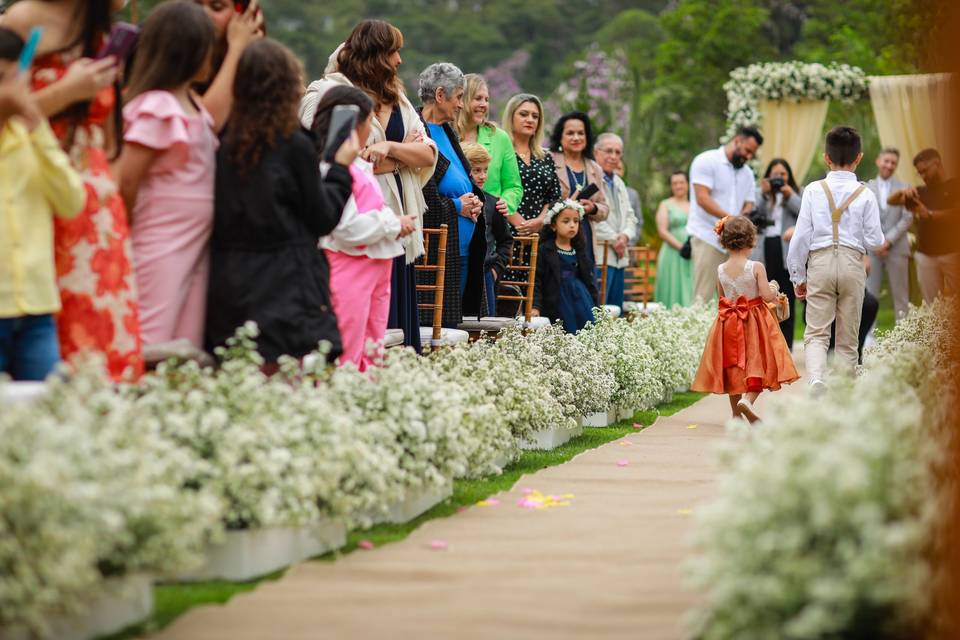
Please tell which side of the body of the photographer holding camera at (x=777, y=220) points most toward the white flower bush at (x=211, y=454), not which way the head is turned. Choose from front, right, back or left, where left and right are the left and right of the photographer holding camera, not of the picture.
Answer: front

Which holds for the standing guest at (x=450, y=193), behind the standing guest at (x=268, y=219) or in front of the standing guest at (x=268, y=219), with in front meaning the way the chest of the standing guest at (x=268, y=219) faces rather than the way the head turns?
in front

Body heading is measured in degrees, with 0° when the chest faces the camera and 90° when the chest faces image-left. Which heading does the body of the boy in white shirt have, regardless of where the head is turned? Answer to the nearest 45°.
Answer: approximately 180°

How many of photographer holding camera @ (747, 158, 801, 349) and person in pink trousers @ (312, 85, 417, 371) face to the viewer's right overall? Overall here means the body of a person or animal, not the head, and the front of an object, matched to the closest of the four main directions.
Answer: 1

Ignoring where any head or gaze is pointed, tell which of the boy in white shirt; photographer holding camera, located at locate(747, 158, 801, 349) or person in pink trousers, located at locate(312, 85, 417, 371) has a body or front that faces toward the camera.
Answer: the photographer holding camera

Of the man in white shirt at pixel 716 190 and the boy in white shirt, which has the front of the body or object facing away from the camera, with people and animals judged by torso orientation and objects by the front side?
the boy in white shirt

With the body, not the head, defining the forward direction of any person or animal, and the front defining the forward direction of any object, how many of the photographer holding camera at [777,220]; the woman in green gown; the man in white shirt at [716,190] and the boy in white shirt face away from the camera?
1

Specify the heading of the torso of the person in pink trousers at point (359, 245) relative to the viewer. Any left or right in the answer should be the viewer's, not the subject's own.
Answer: facing to the right of the viewer

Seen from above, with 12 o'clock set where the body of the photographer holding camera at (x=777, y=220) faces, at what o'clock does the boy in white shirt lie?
The boy in white shirt is roughly at 12 o'clock from the photographer holding camera.

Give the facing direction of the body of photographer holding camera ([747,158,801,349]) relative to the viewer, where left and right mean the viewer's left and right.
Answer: facing the viewer

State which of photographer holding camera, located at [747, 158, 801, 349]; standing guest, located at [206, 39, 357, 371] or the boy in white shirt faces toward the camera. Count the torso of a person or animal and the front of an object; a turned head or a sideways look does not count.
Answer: the photographer holding camera

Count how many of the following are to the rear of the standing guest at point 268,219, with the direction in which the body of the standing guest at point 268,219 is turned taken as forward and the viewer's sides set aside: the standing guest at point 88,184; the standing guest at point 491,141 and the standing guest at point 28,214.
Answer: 2

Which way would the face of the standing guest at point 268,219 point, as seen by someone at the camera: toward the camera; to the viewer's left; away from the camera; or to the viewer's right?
away from the camera

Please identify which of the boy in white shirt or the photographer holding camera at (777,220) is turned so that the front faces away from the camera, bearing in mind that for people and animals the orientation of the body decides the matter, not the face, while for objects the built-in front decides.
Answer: the boy in white shirt
